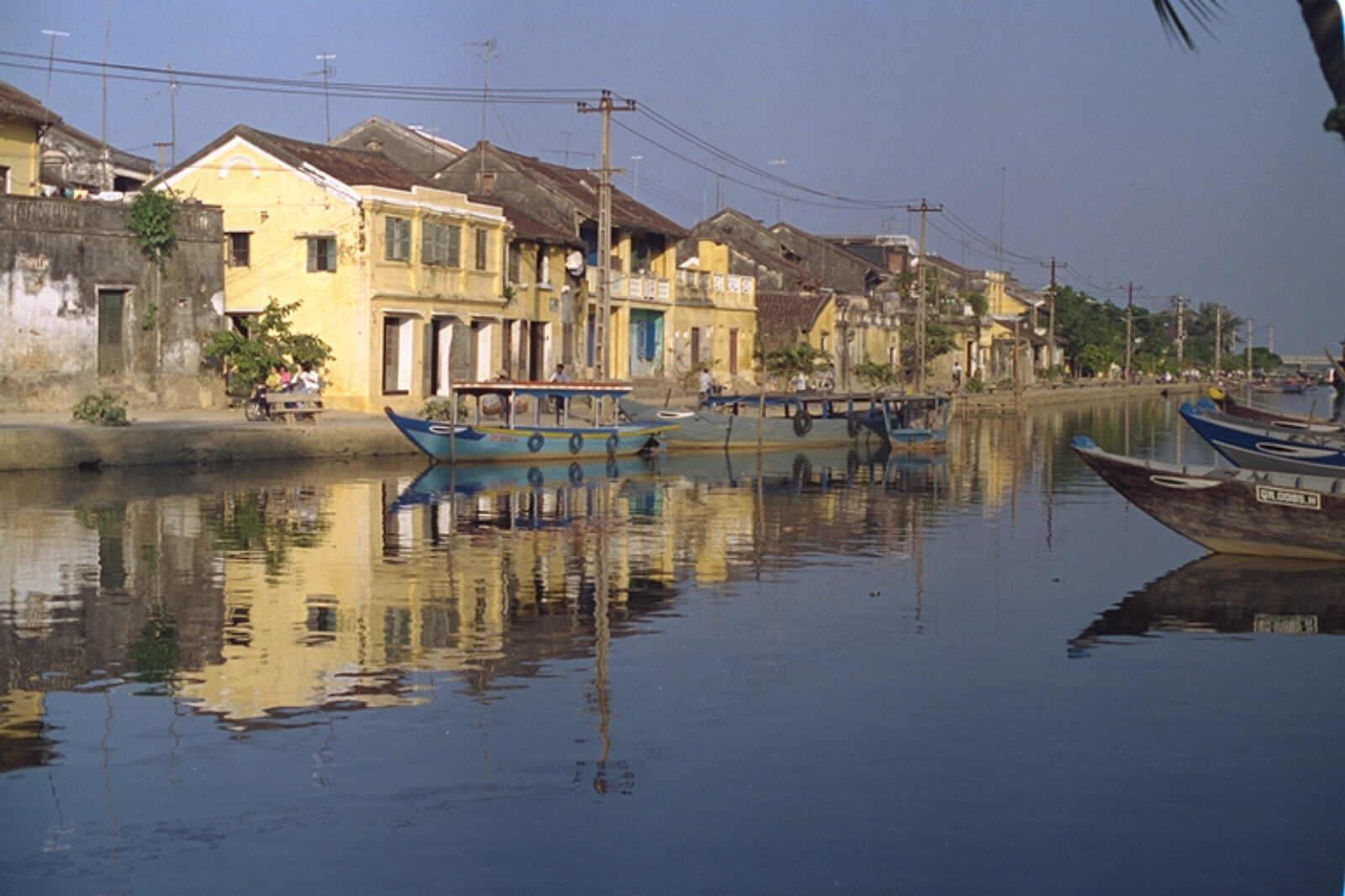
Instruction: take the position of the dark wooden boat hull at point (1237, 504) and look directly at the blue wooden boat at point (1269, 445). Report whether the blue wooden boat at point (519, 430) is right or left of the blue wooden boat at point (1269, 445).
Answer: left

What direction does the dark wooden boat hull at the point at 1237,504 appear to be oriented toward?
to the viewer's left

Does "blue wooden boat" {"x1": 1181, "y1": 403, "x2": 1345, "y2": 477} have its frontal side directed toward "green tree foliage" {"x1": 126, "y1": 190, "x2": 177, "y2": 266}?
yes

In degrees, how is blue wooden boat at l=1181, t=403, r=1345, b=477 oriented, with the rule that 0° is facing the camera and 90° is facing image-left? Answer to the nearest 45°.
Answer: approximately 90°

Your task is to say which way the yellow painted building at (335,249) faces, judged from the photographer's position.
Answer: facing the viewer and to the right of the viewer

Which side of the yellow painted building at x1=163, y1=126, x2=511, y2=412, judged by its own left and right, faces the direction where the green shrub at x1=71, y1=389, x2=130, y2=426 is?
right

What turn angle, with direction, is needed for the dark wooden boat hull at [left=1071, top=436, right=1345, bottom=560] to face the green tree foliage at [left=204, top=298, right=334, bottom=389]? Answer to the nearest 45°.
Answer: approximately 45° to its right

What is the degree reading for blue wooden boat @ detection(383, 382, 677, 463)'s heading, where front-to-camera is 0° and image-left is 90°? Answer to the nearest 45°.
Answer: approximately 90°

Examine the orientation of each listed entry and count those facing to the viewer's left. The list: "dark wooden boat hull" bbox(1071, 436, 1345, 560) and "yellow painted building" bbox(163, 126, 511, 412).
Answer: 1

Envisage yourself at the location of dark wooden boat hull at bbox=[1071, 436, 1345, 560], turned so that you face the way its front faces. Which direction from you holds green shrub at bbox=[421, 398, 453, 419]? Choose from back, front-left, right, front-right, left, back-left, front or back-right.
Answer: front-right

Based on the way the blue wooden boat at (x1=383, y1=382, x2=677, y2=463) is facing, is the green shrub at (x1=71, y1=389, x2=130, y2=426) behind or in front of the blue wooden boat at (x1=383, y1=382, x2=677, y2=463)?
in front

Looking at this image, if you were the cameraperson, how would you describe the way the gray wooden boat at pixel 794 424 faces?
facing to the left of the viewer

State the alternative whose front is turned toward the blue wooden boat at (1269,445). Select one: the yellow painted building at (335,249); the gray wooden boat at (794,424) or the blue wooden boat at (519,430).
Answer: the yellow painted building

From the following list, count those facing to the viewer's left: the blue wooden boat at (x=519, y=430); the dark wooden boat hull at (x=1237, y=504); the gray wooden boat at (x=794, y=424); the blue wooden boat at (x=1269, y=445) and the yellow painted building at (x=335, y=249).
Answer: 4
